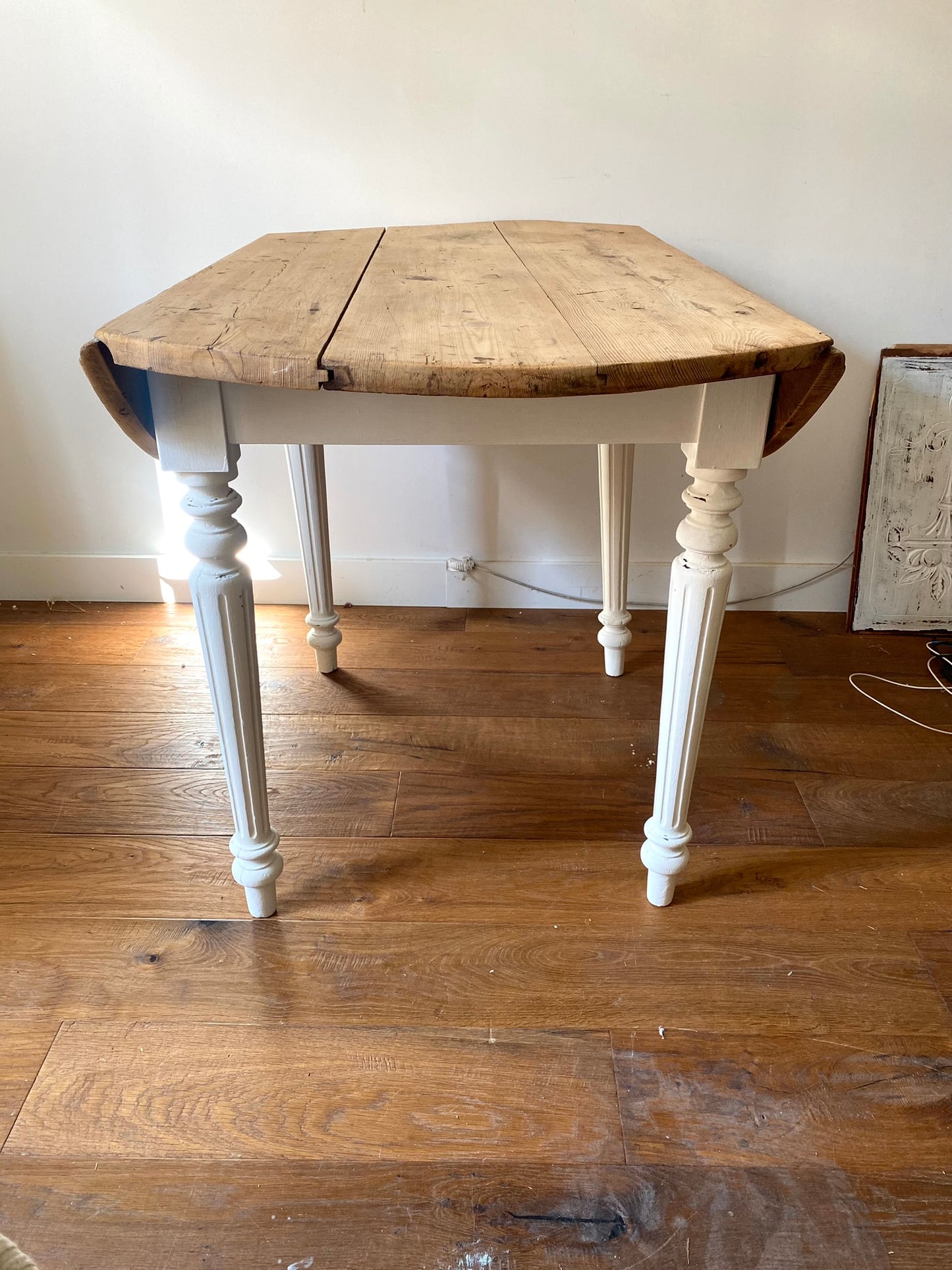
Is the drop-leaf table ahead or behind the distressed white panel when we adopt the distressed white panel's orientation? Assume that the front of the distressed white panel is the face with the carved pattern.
ahead

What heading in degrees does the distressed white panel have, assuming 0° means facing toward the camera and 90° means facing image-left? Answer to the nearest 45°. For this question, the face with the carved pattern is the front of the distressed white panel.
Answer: approximately 0°
